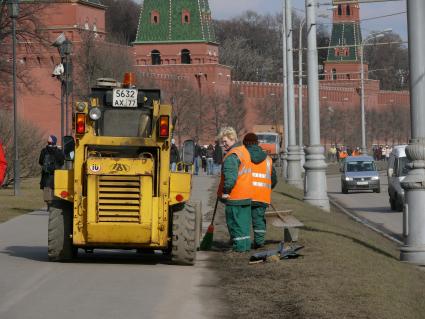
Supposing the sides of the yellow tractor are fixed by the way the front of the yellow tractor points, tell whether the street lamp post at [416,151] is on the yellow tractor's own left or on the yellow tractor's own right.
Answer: on the yellow tractor's own right

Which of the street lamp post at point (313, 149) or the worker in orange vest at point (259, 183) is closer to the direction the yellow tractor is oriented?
the street lamp post

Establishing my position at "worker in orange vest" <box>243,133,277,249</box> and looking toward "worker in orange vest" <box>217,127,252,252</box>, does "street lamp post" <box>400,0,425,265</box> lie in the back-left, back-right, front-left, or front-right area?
back-left

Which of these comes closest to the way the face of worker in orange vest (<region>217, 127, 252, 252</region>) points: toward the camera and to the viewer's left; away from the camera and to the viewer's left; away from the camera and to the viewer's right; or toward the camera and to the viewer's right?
toward the camera and to the viewer's left

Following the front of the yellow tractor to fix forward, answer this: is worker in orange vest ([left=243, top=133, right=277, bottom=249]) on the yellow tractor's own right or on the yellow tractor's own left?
on the yellow tractor's own right

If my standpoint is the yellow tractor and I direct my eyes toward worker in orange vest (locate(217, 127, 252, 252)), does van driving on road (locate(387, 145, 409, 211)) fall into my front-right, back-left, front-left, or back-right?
front-left

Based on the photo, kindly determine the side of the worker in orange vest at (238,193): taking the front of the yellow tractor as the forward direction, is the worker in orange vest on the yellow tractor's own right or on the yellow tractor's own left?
on the yellow tractor's own right

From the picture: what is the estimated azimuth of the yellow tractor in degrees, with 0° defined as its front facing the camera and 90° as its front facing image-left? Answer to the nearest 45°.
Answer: approximately 180°

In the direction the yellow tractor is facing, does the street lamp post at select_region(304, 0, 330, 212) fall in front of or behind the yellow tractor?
in front
